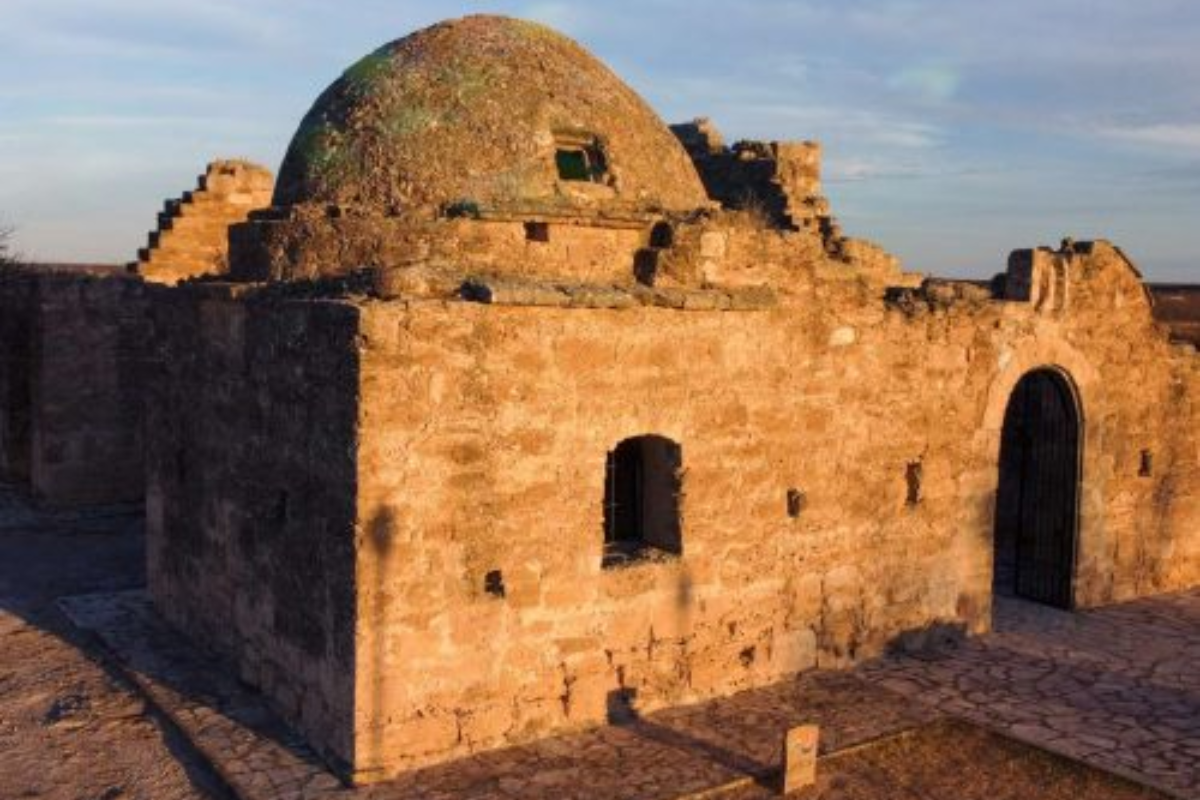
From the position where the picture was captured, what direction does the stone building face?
facing the viewer and to the right of the viewer

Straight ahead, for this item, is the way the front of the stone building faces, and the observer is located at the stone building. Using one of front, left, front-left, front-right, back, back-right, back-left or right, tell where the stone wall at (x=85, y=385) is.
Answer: back
